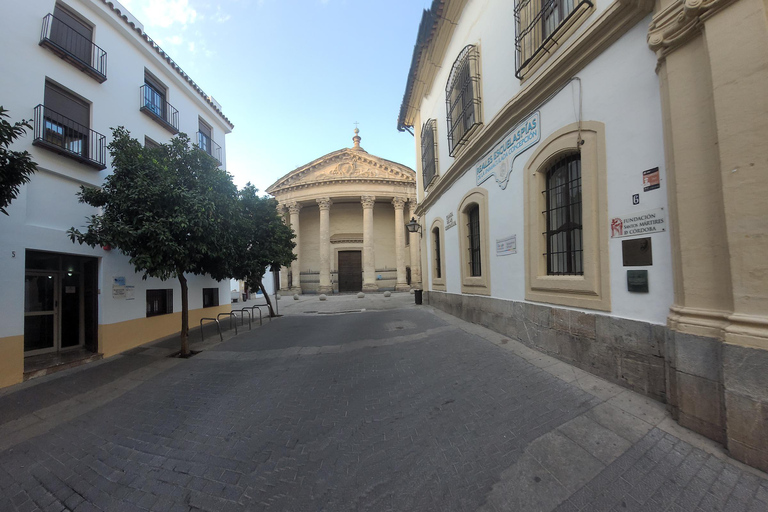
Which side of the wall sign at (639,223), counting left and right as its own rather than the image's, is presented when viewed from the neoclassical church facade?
right

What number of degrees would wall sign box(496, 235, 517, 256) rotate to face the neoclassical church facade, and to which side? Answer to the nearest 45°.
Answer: approximately 90° to its right

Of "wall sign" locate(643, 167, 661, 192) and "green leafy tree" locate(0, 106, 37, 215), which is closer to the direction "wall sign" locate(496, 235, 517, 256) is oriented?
the green leafy tree

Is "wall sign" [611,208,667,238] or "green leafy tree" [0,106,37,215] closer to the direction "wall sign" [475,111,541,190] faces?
the green leafy tree

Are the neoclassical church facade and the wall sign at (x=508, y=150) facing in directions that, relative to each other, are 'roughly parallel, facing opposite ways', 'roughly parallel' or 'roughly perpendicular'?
roughly perpendicular

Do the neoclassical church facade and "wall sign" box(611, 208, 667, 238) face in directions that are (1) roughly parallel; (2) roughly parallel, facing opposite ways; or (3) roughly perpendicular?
roughly perpendicular

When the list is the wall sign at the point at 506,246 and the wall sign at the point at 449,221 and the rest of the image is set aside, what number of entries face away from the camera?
0

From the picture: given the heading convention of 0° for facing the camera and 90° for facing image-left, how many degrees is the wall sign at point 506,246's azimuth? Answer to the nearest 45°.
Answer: approximately 45°

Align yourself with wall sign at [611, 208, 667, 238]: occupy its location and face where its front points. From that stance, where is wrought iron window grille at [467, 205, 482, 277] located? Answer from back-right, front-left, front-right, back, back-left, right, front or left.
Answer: right

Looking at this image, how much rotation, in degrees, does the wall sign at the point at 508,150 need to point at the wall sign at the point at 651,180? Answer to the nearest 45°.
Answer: approximately 90° to its left

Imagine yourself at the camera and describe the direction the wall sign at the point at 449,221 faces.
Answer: facing the viewer and to the left of the viewer
